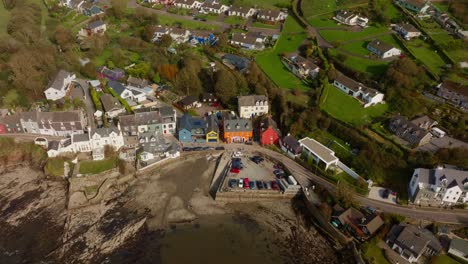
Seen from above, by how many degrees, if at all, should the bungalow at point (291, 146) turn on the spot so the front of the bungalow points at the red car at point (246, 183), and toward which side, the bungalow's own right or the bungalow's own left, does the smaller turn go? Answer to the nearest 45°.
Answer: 0° — it already faces it

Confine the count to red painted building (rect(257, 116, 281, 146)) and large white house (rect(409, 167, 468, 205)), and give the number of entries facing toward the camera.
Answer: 2

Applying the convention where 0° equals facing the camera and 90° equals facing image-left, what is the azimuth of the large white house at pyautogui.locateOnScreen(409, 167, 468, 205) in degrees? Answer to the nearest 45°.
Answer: approximately 0°

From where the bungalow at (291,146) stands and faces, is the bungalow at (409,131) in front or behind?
behind

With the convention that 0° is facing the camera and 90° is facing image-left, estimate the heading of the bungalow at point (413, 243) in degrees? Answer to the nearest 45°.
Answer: approximately 45°

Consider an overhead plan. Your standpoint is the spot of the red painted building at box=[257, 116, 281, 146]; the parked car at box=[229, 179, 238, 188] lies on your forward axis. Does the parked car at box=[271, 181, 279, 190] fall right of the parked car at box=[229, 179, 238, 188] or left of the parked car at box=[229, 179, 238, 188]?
left

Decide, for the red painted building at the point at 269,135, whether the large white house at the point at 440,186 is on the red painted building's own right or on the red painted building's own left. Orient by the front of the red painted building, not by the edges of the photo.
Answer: on the red painted building's own left

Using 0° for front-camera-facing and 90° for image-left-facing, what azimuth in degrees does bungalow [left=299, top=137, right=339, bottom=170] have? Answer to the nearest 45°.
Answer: approximately 45°

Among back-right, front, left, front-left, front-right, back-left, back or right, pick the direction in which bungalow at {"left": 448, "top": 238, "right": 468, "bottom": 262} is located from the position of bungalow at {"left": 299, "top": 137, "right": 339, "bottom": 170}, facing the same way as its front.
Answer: left

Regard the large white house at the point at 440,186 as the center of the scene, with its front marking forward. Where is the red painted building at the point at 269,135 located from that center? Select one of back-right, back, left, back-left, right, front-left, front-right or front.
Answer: right

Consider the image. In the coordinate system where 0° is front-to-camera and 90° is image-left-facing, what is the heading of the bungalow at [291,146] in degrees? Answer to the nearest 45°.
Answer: approximately 45°

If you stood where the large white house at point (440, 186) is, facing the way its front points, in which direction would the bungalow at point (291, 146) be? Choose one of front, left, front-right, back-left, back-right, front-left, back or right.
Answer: right
